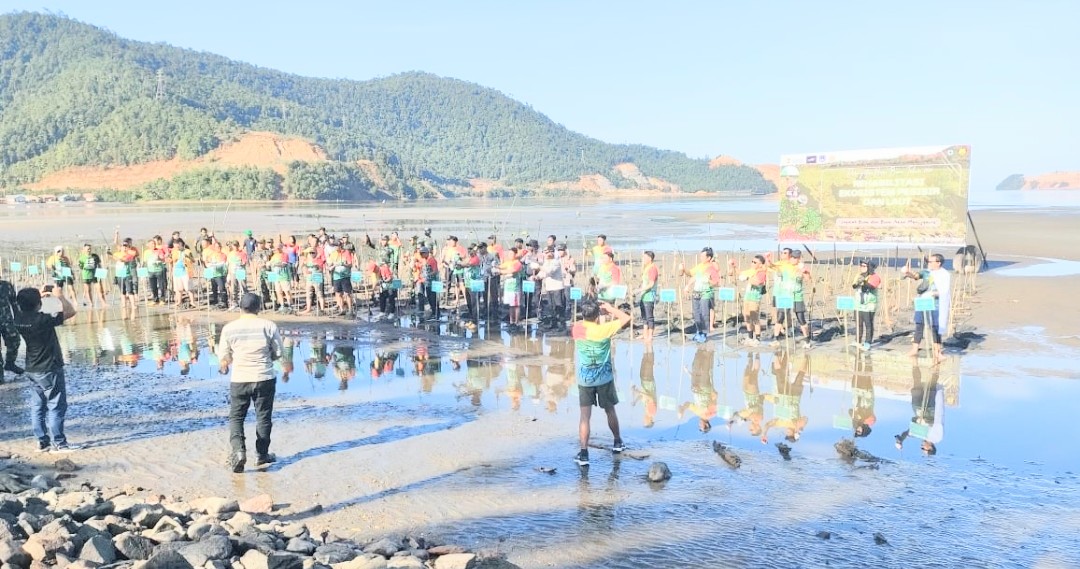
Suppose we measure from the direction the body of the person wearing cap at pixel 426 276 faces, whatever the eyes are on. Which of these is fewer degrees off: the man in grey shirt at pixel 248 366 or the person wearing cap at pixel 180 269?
the man in grey shirt

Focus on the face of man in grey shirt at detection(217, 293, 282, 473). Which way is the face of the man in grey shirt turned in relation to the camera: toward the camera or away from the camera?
away from the camera

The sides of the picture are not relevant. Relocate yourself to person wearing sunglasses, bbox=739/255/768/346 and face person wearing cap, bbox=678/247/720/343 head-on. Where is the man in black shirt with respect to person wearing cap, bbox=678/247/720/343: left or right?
left

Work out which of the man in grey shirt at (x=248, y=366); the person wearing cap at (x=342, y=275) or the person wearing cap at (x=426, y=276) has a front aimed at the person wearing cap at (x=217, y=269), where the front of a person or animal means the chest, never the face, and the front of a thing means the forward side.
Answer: the man in grey shirt

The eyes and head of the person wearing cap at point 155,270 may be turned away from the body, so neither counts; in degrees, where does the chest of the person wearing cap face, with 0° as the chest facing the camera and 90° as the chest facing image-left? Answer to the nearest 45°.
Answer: approximately 0°

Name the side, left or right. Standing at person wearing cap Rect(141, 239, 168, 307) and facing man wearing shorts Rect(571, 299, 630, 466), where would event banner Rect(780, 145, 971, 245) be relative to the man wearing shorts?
left

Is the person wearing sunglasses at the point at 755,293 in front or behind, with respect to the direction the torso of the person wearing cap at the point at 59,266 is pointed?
in front

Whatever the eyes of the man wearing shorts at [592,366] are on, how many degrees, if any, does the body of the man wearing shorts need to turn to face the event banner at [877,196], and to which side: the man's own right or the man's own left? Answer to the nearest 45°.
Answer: approximately 45° to the man's own right

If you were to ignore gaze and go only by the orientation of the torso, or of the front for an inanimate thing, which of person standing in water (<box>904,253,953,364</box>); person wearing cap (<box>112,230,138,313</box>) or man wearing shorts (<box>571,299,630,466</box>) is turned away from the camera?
the man wearing shorts

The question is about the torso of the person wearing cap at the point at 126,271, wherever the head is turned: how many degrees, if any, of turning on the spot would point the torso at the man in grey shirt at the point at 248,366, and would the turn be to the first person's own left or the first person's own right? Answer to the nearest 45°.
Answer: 0° — they already face them

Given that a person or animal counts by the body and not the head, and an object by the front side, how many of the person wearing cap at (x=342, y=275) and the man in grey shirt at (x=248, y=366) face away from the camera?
1

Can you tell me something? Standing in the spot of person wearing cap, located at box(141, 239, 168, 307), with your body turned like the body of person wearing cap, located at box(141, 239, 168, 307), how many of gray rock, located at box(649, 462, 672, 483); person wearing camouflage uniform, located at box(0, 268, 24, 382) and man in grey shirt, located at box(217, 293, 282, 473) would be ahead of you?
3

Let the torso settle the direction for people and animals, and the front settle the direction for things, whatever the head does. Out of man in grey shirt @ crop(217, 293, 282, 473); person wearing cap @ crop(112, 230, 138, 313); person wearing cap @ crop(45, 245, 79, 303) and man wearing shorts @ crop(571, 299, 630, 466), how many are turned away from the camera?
2

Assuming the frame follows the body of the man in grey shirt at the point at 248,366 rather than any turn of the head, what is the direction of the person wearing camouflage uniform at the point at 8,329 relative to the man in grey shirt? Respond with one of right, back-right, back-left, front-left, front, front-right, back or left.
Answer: front-left

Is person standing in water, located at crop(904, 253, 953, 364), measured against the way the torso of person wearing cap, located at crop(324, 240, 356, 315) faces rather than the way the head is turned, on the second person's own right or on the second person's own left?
on the second person's own left

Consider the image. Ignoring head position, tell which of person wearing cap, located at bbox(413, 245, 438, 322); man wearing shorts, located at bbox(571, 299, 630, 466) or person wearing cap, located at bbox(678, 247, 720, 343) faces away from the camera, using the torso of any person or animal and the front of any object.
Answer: the man wearing shorts
